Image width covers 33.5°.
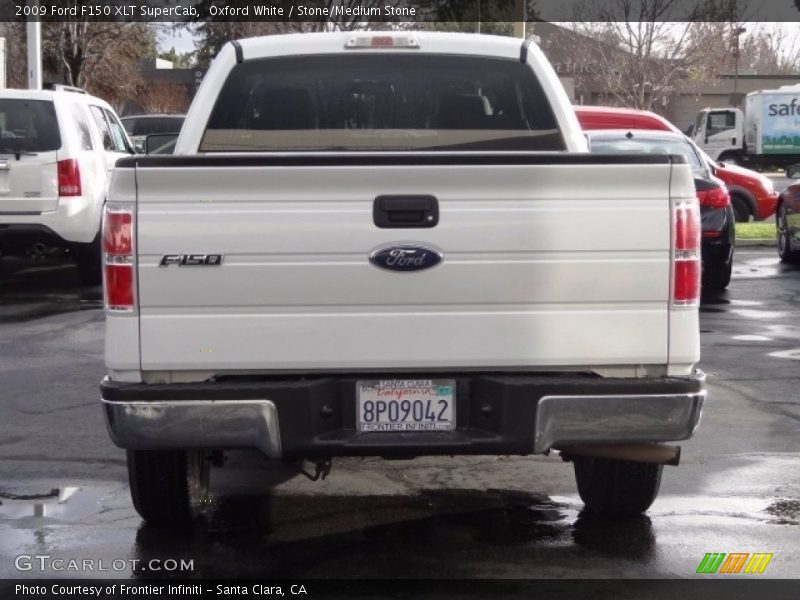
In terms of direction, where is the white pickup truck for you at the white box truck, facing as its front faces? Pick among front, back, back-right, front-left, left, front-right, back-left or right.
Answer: left

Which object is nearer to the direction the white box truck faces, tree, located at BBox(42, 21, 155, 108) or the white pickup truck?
the tree

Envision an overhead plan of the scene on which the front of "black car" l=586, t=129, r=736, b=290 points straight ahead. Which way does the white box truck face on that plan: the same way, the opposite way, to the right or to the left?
to the left

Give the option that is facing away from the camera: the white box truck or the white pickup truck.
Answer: the white pickup truck

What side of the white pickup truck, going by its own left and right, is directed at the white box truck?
front

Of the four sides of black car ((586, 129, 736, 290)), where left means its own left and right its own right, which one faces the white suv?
left

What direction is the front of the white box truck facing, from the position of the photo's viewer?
facing to the left of the viewer

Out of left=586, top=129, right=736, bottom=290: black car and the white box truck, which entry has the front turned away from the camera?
the black car

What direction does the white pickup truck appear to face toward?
away from the camera

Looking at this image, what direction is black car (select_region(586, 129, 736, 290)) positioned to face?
away from the camera

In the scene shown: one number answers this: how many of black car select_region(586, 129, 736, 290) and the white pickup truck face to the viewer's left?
0

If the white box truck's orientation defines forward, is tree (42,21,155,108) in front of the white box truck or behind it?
in front

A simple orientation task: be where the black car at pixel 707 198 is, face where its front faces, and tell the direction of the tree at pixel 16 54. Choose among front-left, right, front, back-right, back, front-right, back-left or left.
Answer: front-left

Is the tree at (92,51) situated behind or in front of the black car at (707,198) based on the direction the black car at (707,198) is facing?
in front

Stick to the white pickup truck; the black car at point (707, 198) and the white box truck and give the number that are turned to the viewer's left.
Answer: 1
